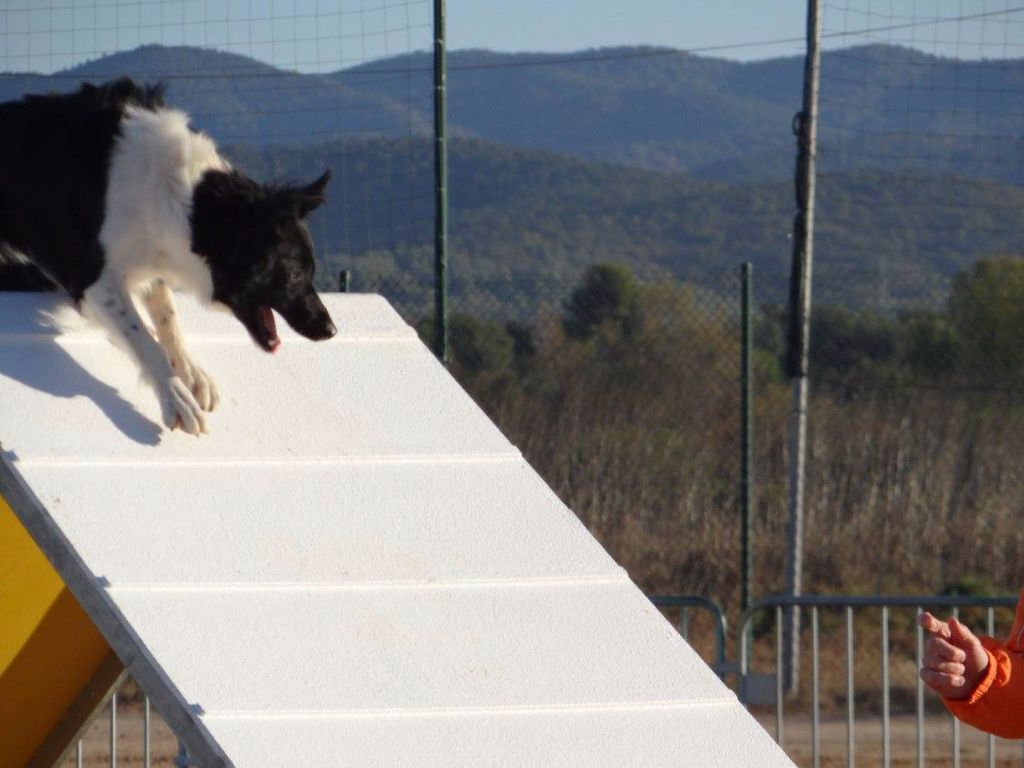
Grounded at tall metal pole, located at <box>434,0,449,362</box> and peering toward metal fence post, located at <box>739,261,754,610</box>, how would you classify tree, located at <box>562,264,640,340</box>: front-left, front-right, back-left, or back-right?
front-left

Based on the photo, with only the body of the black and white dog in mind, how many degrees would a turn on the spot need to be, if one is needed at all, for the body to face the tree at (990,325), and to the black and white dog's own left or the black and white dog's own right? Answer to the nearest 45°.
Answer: approximately 45° to the black and white dog's own left

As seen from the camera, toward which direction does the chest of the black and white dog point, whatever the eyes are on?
to the viewer's right

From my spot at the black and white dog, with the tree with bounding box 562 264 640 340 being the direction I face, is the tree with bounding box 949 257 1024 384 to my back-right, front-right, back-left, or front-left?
front-right

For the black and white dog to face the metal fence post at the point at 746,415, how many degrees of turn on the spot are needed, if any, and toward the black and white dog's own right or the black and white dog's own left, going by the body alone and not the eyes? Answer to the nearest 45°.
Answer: approximately 45° to the black and white dog's own left

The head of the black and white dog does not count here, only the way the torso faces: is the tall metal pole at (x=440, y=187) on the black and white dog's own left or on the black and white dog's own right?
on the black and white dog's own left

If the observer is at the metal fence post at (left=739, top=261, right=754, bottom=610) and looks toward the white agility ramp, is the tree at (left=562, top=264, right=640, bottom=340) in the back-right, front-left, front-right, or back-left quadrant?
back-right

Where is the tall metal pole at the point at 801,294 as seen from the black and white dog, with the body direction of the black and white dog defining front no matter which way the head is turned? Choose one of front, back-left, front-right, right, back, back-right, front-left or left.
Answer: front-left
